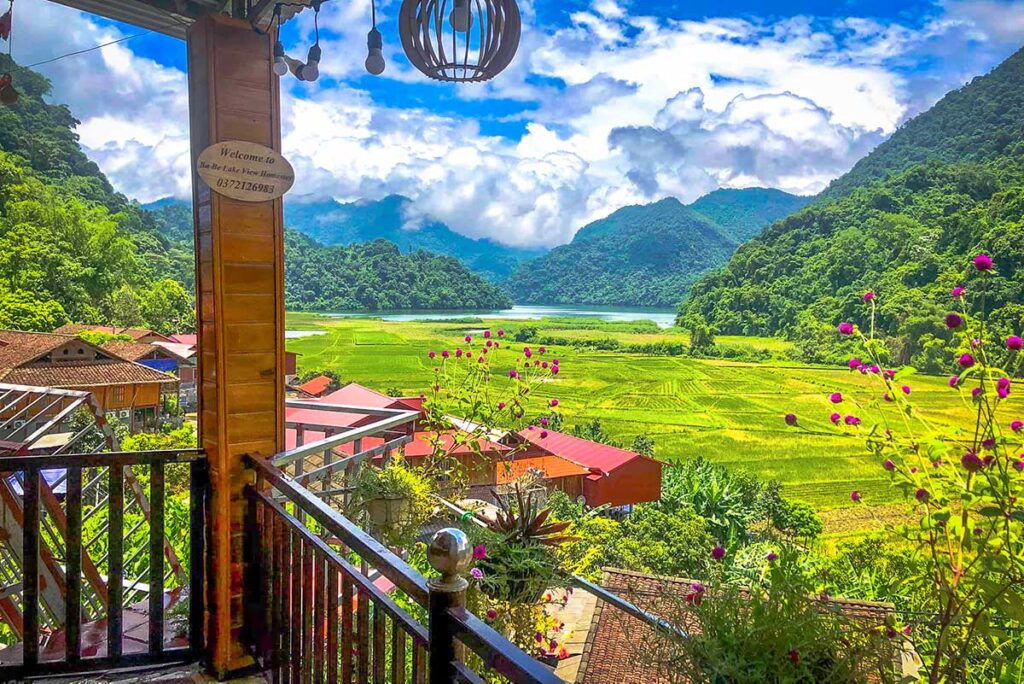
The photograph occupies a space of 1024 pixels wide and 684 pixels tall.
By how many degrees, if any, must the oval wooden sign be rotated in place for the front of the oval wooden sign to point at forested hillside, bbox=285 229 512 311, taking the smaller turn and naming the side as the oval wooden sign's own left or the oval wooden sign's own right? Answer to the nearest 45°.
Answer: approximately 180°

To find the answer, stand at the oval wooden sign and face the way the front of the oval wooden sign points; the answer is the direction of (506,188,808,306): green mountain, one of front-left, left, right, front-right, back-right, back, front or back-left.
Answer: back-left

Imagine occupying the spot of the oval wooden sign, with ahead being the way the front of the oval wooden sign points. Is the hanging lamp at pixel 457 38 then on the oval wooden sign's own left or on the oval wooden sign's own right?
on the oval wooden sign's own left

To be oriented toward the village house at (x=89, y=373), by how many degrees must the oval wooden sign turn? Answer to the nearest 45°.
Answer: approximately 180°

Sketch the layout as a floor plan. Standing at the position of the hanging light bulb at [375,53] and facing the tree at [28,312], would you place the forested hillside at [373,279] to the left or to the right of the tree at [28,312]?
right

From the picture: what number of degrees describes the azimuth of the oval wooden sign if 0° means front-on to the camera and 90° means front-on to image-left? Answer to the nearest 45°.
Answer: approximately 0°

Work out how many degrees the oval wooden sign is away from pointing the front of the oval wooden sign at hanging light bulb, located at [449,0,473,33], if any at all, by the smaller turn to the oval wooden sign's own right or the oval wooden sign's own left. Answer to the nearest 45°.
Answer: approximately 45° to the oval wooden sign's own left

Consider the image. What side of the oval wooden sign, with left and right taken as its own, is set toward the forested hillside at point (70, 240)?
back
